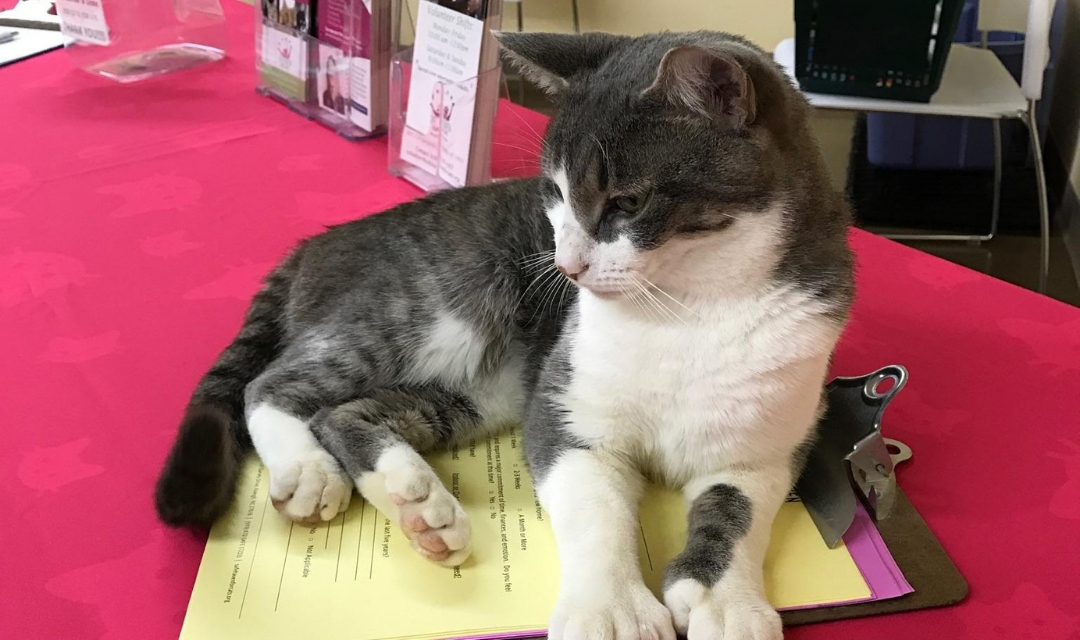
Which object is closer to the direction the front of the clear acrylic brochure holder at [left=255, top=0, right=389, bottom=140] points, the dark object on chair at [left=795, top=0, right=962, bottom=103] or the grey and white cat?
the grey and white cat

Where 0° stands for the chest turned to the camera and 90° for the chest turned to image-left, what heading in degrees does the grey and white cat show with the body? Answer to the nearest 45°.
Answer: approximately 315°

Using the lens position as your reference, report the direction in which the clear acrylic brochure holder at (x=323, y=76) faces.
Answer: facing the viewer and to the left of the viewer

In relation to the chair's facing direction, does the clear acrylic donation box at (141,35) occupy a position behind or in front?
in front

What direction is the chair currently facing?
to the viewer's left

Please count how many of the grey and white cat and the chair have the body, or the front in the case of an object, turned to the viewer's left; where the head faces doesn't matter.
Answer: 1

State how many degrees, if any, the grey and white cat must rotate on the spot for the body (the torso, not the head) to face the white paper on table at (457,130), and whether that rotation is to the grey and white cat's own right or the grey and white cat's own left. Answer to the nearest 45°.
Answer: approximately 135° to the grey and white cat's own left
